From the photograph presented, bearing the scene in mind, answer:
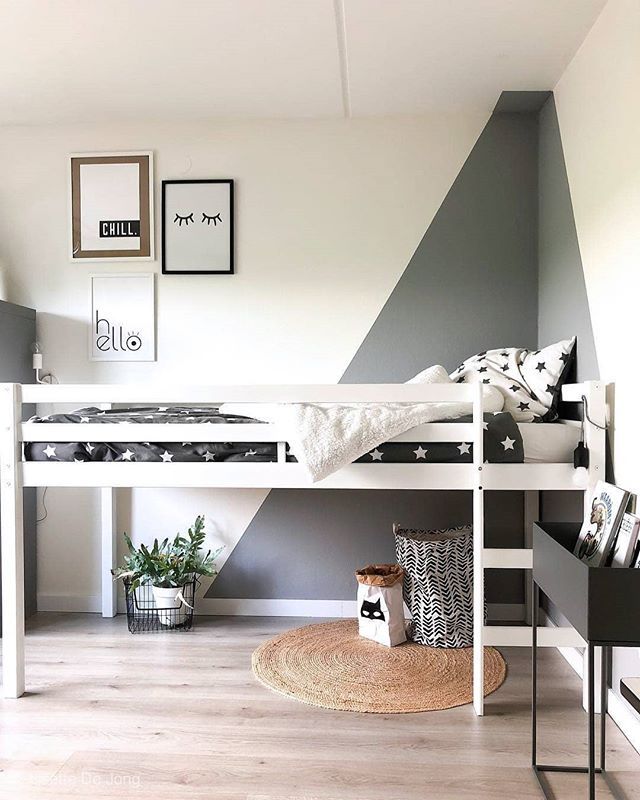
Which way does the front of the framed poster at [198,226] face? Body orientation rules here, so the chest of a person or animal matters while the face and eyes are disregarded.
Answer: toward the camera

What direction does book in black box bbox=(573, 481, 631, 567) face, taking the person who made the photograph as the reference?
facing the viewer and to the left of the viewer

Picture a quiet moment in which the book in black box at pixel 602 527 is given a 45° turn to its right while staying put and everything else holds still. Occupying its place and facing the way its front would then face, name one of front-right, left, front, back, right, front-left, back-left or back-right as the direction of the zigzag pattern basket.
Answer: front-right

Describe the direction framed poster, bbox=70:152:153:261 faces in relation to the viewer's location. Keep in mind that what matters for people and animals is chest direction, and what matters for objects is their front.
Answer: facing the viewer
